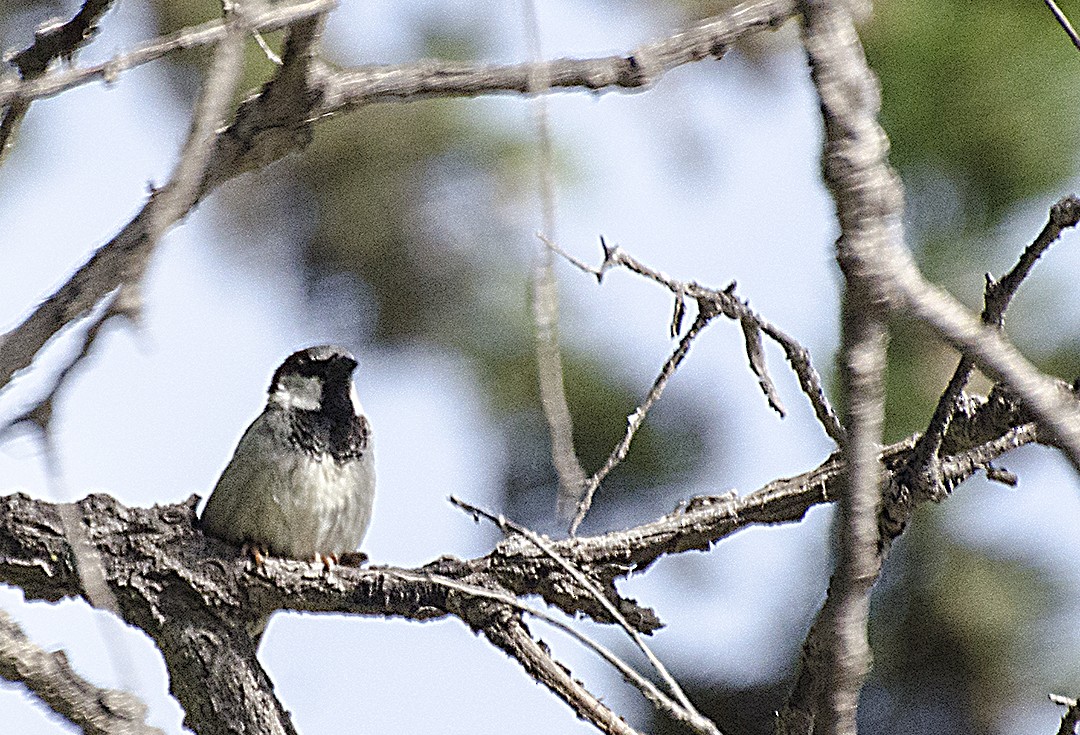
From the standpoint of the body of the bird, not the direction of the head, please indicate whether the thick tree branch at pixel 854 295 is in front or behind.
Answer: in front

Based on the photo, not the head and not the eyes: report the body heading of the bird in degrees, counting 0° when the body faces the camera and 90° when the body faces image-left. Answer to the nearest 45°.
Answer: approximately 315°

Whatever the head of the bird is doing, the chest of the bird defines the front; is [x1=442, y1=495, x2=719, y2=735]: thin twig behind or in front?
in front
